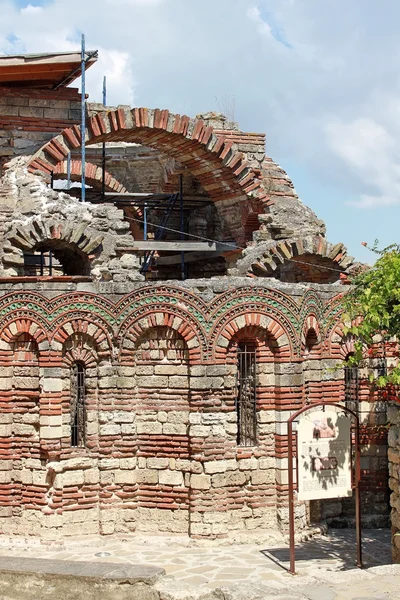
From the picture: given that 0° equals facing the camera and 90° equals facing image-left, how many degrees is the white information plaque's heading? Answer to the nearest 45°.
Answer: approximately 0°
